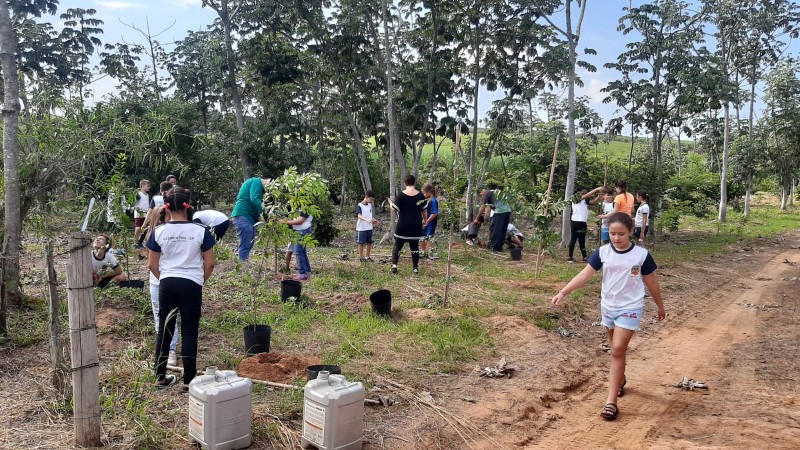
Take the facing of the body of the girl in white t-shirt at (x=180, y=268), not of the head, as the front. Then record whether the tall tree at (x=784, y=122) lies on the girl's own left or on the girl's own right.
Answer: on the girl's own right

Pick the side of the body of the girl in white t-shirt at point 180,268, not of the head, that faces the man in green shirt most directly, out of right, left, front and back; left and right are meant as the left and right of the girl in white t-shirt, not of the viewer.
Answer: front

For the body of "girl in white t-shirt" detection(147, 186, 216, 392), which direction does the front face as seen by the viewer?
away from the camera

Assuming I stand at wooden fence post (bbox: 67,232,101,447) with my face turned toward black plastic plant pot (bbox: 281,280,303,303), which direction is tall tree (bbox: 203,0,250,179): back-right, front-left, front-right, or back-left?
front-left

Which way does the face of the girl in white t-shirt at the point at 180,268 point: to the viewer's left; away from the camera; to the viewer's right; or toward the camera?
away from the camera

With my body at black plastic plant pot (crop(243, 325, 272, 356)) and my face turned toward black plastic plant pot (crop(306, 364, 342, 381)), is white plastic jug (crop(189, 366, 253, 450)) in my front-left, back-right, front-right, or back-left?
front-right

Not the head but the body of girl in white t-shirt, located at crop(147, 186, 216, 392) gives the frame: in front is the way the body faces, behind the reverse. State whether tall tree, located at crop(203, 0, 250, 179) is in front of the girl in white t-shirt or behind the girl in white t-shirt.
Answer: in front

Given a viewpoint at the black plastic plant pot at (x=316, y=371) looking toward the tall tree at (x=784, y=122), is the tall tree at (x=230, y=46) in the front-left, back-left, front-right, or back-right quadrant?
front-left

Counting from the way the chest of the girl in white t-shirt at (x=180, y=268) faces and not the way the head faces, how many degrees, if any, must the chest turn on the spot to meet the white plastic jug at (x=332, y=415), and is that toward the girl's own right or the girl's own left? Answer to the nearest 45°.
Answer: approximately 135° to the girl's own right

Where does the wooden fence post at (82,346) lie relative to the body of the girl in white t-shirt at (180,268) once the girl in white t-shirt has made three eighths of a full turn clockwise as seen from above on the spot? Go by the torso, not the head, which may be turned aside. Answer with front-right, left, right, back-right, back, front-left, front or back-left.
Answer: right

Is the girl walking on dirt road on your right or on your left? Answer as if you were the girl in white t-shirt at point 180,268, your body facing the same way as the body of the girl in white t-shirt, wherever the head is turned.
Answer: on your right

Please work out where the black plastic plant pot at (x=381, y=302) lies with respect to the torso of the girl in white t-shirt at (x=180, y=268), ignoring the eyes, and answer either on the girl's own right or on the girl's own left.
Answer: on the girl's own right

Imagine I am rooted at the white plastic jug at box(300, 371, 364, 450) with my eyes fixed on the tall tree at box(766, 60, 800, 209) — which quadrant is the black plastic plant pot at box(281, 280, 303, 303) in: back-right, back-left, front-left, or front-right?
front-left

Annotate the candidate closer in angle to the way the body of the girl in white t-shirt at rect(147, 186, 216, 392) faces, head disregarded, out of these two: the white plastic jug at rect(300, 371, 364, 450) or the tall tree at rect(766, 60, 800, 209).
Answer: the tall tree

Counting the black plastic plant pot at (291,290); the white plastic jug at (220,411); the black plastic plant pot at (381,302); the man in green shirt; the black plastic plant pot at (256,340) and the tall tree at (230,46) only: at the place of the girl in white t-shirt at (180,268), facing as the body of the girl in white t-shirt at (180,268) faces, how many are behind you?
1

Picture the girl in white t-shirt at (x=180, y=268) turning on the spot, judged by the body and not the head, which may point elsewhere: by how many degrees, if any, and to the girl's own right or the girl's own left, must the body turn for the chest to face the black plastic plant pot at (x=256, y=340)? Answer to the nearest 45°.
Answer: approximately 45° to the girl's own right

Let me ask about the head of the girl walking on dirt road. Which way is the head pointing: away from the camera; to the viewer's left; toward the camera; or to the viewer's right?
toward the camera
